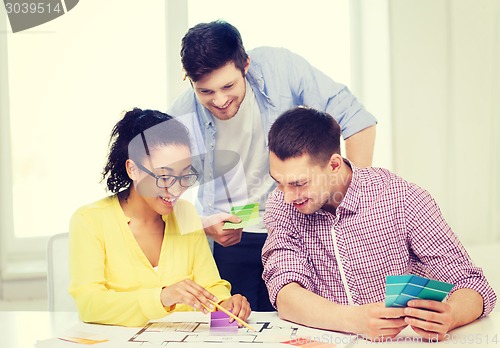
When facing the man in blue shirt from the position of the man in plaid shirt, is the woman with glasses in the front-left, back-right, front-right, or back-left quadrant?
front-left

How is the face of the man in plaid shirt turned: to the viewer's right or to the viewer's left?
to the viewer's left

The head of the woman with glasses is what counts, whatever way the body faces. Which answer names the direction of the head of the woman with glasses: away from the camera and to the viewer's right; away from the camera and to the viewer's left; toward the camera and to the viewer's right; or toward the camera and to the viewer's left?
toward the camera and to the viewer's right

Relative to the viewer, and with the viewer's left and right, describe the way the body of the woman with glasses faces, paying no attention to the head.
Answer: facing the viewer and to the right of the viewer
